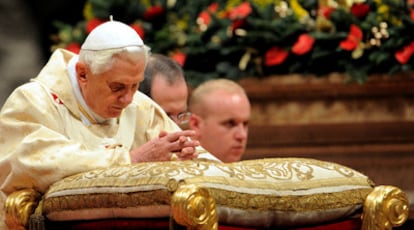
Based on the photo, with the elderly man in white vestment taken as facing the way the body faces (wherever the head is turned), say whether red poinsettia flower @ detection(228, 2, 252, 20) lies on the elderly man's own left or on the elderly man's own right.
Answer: on the elderly man's own left

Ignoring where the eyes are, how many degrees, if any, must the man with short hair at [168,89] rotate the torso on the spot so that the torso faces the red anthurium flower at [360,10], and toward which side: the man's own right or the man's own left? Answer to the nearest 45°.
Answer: approximately 90° to the man's own left

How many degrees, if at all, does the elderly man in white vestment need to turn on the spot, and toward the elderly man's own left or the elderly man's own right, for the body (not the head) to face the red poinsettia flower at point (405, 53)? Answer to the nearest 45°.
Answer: approximately 90° to the elderly man's own left

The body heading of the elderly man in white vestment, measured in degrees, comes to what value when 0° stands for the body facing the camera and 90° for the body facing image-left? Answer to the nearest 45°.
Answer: approximately 315°

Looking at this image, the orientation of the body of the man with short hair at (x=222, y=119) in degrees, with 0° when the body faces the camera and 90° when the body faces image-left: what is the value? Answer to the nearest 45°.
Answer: approximately 315°

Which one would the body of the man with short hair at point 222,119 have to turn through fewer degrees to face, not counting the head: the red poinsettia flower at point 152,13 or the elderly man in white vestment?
the elderly man in white vestment

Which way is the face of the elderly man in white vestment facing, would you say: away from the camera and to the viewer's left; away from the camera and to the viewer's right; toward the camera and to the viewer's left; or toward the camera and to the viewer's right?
toward the camera and to the viewer's right
